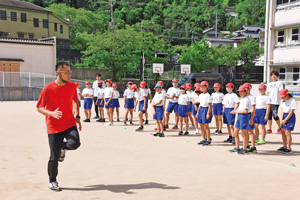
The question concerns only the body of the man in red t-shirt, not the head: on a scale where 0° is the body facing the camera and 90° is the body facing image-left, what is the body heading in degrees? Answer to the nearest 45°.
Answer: approximately 315°

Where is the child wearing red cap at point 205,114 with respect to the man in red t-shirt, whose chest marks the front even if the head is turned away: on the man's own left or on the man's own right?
on the man's own left

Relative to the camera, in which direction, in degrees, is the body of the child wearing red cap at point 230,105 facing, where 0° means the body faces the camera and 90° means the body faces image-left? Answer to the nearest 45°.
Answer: approximately 45°

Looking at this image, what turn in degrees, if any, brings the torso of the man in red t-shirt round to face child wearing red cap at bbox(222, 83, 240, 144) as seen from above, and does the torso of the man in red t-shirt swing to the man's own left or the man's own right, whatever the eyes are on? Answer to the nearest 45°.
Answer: approximately 90° to the man's own left

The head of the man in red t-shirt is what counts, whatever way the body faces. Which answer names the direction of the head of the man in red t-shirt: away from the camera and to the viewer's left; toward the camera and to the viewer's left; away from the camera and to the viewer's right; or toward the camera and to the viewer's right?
toward the camera and to the viewer's right

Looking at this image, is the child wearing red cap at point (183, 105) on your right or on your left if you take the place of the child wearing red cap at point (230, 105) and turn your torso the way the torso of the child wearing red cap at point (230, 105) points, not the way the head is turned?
on your right

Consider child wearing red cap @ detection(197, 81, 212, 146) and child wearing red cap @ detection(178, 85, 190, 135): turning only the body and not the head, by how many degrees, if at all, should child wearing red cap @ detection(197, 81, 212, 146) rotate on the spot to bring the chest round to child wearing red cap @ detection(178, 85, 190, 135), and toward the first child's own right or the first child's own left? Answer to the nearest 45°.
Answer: approximately 135° to the first child's own right

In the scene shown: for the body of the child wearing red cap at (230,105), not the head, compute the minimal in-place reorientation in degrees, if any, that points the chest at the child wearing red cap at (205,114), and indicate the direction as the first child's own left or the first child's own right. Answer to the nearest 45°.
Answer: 0° — they already face them
